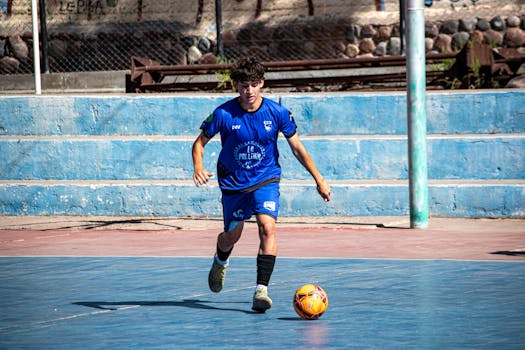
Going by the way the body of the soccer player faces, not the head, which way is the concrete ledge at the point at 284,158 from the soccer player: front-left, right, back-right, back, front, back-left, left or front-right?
back

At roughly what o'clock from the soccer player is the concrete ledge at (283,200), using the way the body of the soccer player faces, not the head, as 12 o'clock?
The concrete ledge is roughly at 6 o'clock from the soccer player.

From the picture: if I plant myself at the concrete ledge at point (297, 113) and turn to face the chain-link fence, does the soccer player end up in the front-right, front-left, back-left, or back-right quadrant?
back-left

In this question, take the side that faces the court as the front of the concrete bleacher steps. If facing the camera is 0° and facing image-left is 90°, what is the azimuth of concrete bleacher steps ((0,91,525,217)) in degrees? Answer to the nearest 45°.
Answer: approximately 0°

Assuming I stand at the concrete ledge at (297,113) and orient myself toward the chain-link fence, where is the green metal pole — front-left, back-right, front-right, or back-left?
back-right

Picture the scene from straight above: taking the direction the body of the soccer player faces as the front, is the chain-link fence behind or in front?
behind

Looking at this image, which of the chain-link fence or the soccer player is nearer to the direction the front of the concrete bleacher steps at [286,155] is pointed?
the soccer player

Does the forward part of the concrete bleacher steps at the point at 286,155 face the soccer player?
yes

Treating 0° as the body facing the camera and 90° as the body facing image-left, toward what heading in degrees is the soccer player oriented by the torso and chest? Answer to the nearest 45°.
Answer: approximately 0°
